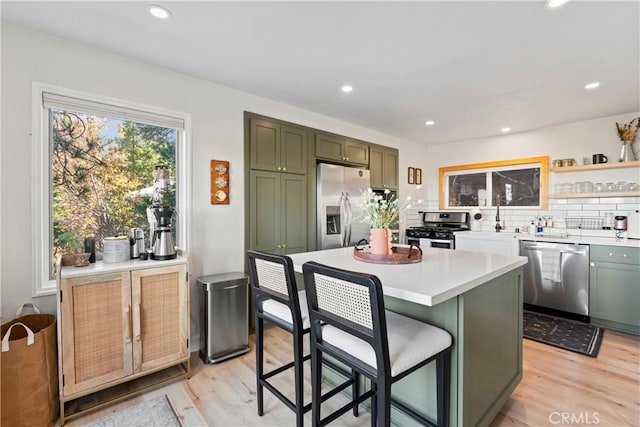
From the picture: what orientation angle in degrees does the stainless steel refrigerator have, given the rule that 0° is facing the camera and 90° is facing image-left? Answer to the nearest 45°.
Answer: approximately 315°

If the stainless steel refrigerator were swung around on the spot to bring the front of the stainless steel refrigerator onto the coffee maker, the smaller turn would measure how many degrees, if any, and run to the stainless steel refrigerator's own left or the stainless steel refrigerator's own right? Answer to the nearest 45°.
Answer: approximately 90° to the stainless steel refrigerator's own right

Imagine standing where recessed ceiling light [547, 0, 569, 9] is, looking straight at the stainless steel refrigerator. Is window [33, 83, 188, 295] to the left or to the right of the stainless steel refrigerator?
left

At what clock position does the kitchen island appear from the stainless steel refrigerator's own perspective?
The kitchen island is roughly at 1 o'clock from the stainless steel refrigerator.

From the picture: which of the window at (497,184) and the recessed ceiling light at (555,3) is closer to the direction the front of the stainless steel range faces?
the recessed ceiling light

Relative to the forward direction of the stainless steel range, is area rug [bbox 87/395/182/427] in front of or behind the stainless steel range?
in front

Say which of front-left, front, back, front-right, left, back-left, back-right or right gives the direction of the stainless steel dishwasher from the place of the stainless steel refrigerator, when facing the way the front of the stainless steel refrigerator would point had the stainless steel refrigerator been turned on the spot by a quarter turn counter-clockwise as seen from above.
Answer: front-right

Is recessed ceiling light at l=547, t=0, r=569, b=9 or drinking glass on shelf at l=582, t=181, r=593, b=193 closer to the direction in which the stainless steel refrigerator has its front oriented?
the recessed ceiling light

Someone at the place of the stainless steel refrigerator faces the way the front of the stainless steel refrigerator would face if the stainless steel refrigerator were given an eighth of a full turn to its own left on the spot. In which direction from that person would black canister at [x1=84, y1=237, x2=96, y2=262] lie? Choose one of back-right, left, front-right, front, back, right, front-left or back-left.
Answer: back-right

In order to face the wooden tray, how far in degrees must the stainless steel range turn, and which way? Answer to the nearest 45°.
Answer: approximately 45° to its left

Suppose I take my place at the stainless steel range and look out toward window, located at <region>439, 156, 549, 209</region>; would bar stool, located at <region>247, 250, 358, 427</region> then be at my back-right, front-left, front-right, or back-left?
back-right

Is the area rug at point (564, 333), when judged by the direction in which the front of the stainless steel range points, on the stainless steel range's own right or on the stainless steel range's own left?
on the stainless steel range's own left

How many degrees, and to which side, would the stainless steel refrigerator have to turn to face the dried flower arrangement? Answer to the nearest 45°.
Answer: approximately 45° to its left

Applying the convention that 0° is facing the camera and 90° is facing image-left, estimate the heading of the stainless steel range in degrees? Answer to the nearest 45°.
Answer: approximately 45°
